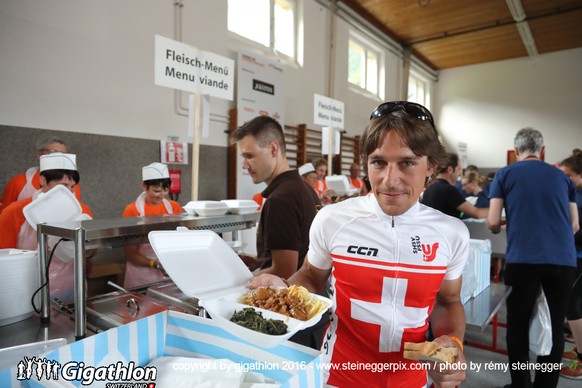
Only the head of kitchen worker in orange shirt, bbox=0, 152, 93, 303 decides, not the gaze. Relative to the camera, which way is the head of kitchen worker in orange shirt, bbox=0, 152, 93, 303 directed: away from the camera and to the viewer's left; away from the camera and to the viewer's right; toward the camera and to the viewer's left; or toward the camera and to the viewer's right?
toward the camera and to the viewer's right

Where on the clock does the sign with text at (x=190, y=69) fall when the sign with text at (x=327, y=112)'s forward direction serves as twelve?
the sign with text at (x=190, y=69) is roughly at 2 o'clock from the sign with text at (x=327, y=112).

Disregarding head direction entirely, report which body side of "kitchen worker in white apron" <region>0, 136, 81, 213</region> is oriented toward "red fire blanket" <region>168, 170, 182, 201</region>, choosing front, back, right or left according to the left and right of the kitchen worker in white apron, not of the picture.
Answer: left

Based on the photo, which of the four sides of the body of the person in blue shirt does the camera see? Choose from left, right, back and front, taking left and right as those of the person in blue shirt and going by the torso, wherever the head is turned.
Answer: back

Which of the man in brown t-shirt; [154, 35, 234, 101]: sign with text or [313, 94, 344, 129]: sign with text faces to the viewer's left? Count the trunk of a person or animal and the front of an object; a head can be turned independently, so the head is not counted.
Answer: the man in brown t-shirt

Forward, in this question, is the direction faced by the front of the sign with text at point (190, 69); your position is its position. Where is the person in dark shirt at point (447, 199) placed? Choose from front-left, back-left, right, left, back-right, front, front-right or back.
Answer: front-left

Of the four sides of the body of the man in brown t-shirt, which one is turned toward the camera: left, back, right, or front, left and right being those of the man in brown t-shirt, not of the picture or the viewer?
left

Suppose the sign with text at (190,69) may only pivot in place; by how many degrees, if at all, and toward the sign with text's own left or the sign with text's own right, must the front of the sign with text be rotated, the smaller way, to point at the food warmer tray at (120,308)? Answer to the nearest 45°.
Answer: approximately 45° to the sign with text's own right

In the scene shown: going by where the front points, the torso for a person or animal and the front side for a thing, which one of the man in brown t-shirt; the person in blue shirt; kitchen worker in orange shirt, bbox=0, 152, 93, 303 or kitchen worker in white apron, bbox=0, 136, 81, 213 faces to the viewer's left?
the man in brown t-shirt

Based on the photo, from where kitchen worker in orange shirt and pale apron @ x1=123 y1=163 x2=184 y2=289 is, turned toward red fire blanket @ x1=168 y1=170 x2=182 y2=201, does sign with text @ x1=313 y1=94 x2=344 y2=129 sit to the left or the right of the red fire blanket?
right

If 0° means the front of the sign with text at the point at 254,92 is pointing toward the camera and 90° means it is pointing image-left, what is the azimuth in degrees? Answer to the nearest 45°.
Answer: approximately 315°

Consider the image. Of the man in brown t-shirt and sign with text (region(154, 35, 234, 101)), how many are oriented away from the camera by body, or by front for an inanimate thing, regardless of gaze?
0

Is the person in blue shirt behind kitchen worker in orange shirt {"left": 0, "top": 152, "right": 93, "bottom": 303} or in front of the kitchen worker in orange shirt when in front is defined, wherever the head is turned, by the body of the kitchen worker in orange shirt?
in front

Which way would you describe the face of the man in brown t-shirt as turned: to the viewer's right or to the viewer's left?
to the viewer's left

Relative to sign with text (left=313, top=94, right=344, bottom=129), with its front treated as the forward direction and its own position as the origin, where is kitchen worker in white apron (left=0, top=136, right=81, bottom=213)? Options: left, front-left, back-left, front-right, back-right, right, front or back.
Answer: right
